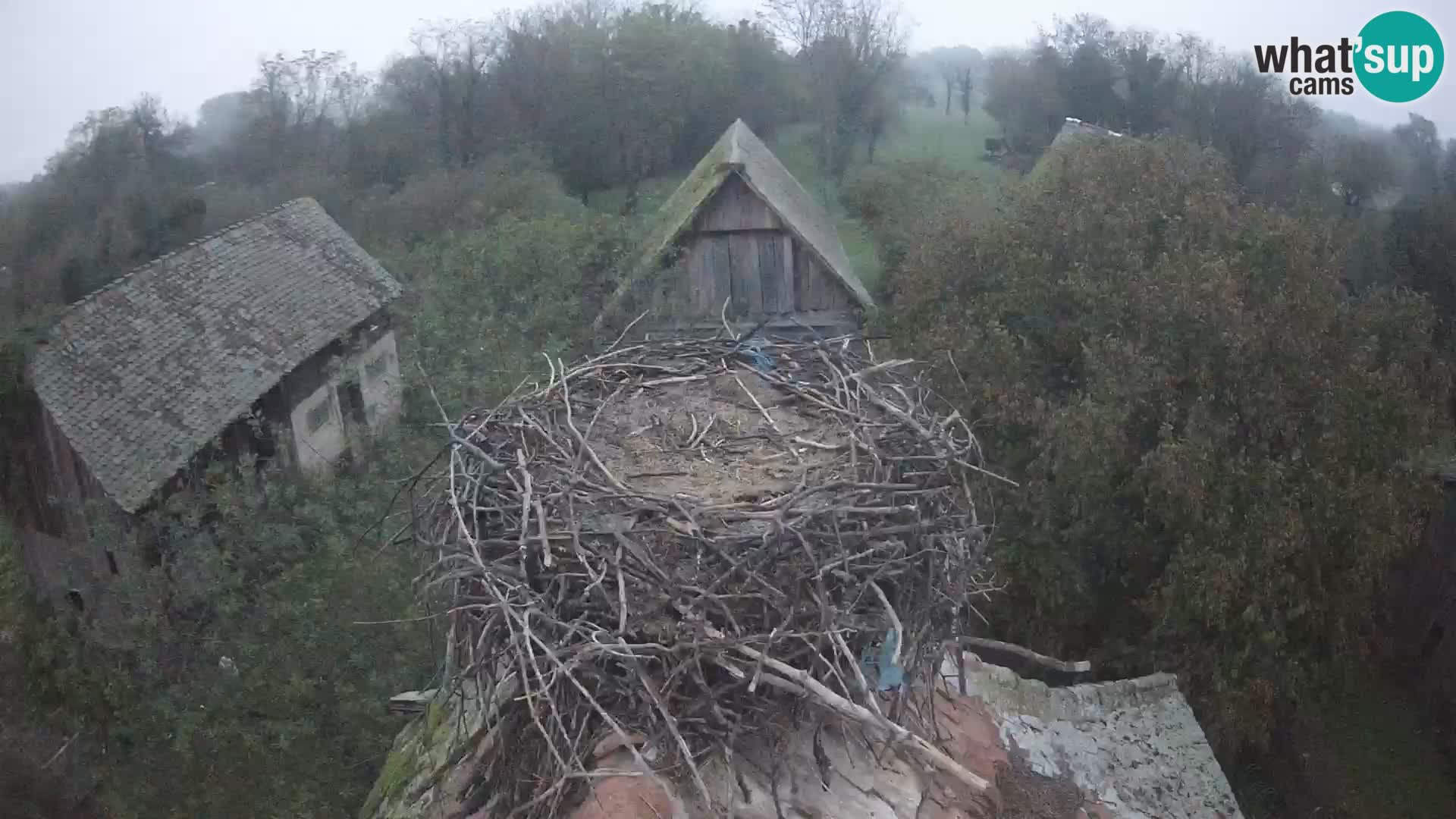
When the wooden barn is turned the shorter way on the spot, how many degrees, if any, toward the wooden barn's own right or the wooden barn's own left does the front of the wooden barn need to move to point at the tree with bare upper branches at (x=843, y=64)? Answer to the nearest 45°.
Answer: approximately 180°

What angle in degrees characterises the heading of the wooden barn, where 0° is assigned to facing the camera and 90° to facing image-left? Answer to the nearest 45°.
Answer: approximately 0°

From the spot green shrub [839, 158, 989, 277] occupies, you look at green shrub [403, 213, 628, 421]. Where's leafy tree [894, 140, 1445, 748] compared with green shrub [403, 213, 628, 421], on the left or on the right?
left

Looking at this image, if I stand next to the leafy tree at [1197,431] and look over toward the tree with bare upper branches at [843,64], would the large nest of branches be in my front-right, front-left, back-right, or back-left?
back-left

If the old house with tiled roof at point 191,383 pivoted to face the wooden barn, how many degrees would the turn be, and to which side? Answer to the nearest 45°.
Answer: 0° — it already faces it

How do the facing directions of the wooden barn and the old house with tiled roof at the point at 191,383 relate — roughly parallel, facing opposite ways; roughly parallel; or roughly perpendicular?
roughly perpendicular

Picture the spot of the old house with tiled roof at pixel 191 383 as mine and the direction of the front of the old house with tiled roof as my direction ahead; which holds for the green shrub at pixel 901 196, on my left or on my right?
on my left

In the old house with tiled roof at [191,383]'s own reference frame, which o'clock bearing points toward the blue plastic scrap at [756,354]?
The blue plastic scrap is roughly at 1 o'clock from the old house with tiled roof.

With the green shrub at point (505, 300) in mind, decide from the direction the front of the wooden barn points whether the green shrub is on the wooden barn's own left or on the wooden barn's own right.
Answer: on the wooden barn's own right

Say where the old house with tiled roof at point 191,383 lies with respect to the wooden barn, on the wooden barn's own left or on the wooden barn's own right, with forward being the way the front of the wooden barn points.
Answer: on the wooden barn's own right

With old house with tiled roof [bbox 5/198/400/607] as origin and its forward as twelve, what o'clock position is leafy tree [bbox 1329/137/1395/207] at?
The leafy tree is roughly at 11 o'clock from the old house with tiled roof.

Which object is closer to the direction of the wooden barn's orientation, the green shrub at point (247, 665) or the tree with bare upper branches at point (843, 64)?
the green shrub

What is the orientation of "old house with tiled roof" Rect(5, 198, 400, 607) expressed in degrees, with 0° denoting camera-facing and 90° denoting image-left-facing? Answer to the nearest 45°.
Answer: approximately 315°
